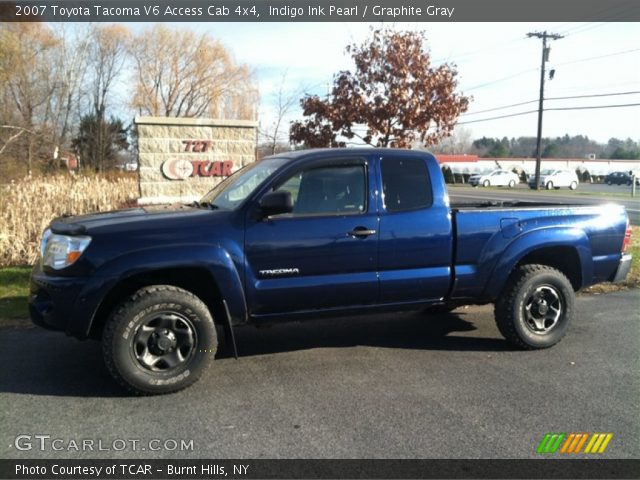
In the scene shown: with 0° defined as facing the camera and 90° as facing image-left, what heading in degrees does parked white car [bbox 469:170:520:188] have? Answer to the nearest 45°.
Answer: approximately 45°

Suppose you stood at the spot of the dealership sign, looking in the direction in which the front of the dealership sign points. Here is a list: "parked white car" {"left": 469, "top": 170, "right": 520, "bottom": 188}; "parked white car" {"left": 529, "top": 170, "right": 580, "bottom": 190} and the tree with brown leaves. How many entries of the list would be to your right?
0

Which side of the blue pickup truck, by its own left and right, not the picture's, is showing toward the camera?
left

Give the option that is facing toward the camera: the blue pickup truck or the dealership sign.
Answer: the dealership sign

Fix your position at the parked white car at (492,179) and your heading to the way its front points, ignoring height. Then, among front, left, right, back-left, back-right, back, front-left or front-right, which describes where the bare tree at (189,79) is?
front

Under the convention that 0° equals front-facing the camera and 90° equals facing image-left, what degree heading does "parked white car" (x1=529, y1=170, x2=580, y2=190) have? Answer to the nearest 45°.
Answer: approximately 45°

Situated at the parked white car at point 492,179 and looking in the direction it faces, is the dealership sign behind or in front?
in front

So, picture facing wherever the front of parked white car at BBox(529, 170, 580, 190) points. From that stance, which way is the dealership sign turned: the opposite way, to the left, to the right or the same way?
to the left

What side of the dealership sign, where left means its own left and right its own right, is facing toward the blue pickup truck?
front

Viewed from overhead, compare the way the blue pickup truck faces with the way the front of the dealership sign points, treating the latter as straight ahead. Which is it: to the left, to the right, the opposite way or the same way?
to the right

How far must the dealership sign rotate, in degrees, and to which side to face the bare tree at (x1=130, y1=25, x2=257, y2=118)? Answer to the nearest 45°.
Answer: approximately 180°

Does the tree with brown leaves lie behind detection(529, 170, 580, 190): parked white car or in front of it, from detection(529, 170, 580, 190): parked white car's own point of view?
in front

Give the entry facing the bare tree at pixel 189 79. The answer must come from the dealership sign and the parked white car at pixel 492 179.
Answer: the parked white car

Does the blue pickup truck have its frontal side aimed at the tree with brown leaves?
no

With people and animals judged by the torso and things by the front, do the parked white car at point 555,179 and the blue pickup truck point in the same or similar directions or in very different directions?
same or similar directions

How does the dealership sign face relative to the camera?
toward the camera

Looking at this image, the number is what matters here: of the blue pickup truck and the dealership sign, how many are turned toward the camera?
1

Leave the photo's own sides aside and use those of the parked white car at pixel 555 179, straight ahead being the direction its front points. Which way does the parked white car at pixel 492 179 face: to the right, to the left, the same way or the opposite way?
the same way

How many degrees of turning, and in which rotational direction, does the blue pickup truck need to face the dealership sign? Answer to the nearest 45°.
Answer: approximately 90° to its right

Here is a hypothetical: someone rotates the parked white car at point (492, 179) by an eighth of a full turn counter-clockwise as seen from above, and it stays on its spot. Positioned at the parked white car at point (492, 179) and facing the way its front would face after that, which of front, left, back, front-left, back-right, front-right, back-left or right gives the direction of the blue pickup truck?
front
